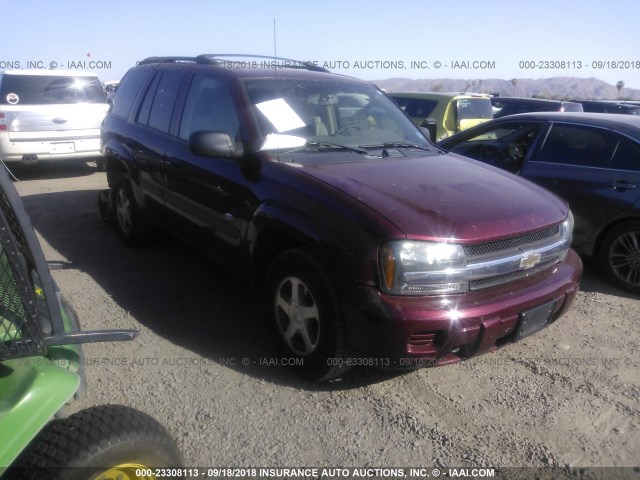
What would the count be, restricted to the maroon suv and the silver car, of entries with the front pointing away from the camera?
1

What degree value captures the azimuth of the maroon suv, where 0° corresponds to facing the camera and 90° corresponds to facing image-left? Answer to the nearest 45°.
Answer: approximately 315°

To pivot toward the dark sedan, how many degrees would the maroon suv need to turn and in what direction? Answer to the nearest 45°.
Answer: approximately 90° to its left

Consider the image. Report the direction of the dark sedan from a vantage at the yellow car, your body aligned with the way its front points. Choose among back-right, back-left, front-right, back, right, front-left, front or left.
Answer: back-left

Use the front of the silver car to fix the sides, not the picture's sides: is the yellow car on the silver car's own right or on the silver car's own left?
on the silver car's own right

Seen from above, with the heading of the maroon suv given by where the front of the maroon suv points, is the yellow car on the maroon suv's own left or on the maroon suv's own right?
on the maroon suv's own left

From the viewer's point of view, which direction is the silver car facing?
away from the camera

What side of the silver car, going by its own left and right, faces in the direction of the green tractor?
back

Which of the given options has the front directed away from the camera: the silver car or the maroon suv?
the silver car

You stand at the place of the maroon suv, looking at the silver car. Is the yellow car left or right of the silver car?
right

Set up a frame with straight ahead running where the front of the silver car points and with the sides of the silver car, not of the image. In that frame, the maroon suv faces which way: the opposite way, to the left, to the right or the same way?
the opposite way
